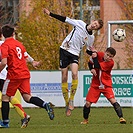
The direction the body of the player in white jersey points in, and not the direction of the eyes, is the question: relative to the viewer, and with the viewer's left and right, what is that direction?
facing the viewer and to the right of the viewer
